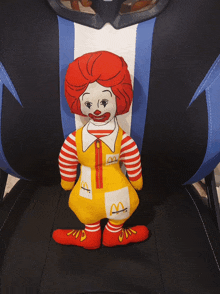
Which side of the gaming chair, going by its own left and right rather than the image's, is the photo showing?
front

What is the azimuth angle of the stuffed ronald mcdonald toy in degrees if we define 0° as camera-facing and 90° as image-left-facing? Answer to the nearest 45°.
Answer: approximately 0°
